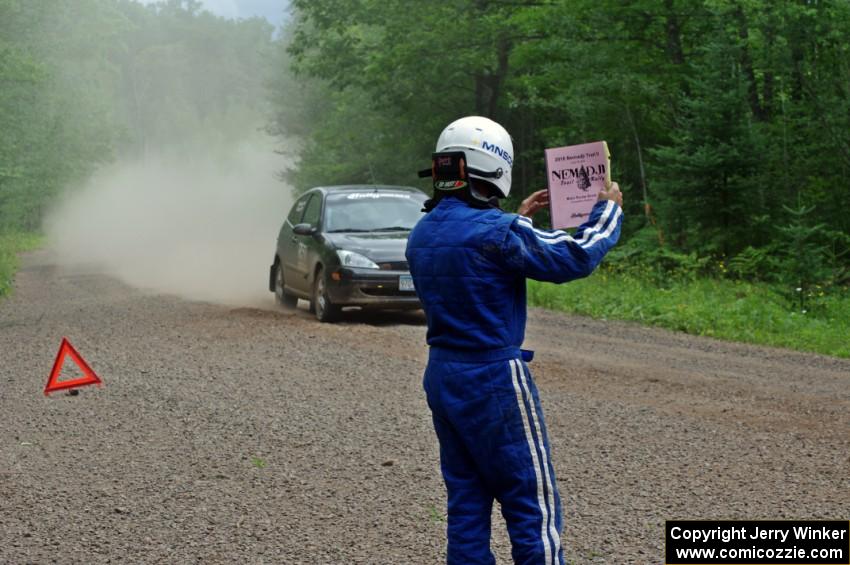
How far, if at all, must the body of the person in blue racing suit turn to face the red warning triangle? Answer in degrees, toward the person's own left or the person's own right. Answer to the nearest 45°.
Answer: approximately 90° to the person's own left

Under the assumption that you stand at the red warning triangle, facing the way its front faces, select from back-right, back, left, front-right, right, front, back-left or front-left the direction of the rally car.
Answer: back-left

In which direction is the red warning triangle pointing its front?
toward the camera

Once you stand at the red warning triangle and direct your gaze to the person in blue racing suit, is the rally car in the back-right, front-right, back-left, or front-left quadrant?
back-left

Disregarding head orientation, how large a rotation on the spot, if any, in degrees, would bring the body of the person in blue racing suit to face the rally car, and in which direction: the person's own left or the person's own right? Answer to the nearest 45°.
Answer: approximately 45° to the person's own left

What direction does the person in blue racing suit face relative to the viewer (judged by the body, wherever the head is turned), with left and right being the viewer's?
facing away from the viewer and to the right of the viewer

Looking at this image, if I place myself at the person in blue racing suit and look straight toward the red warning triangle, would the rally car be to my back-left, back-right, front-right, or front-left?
front-right

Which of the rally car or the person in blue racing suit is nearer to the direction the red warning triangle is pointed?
the person in blue racing suit

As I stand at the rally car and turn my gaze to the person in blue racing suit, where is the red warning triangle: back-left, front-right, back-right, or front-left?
front-right

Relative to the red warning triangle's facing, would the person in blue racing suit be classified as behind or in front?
in front

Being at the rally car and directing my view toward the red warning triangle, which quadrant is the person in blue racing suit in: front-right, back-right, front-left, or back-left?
front-left
